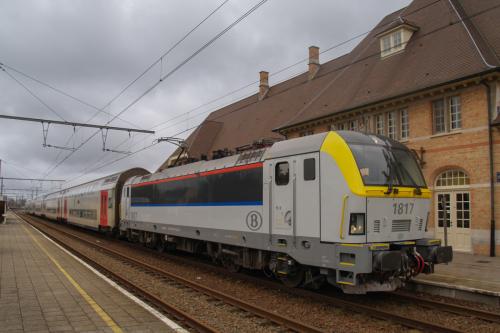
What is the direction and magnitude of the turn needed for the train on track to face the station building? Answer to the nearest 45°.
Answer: approximately 90° to its left

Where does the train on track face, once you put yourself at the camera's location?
facing the viewer and to the right of the viewer

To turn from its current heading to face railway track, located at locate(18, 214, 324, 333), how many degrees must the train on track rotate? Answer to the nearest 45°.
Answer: approximately 135° to its right
